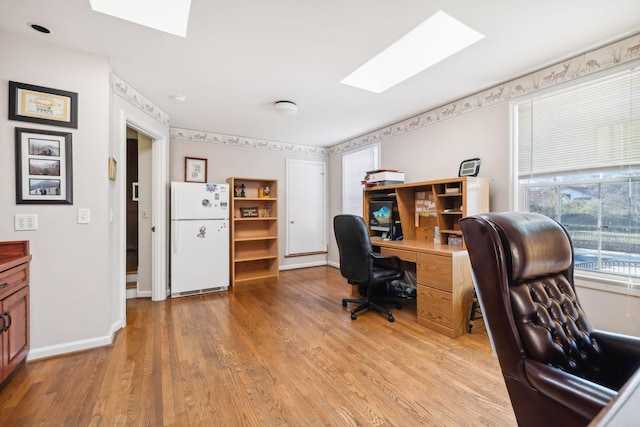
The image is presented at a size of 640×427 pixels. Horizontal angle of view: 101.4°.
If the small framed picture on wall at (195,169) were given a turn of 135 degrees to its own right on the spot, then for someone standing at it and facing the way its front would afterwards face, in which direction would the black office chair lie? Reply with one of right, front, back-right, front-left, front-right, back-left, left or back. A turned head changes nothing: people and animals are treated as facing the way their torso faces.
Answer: back

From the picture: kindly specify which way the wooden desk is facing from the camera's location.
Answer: facing the viewer and to the left of the viewer

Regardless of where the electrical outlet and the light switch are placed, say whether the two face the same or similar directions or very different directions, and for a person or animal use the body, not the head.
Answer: same or similar directions

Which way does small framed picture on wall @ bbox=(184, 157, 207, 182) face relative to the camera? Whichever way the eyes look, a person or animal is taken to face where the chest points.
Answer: toward the camera

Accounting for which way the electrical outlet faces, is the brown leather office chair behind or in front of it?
in front

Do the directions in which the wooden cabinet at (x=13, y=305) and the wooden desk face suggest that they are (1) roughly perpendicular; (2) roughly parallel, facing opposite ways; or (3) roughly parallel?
roughly parallel, facing opposite ways

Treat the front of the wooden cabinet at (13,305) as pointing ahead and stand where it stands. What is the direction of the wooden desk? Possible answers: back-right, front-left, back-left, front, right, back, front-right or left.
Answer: front

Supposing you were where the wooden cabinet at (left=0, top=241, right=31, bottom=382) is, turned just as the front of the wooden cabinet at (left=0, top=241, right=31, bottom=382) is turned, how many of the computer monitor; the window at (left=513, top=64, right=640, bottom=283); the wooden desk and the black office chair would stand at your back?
0

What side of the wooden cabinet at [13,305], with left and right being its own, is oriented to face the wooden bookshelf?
left

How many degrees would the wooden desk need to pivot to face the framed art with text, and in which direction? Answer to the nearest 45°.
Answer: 0° — it already faces it
